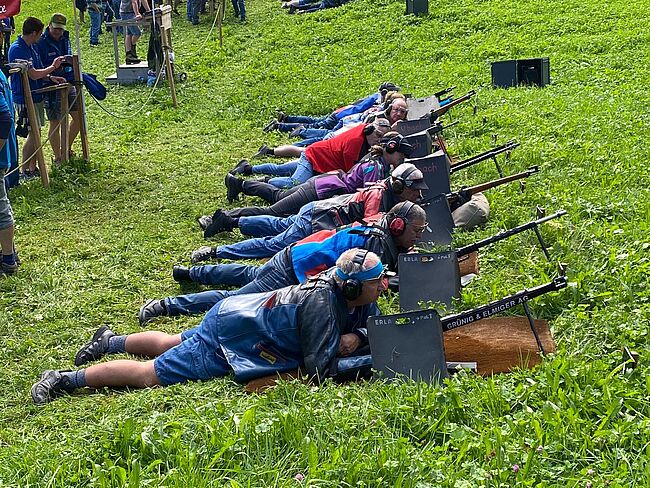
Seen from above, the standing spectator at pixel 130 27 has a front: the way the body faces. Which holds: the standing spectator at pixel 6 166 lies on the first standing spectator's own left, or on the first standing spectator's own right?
on the first standing spectator's own right

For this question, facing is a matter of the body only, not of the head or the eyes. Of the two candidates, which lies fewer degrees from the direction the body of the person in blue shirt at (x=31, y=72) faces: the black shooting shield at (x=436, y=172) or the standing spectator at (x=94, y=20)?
the black shooting shield

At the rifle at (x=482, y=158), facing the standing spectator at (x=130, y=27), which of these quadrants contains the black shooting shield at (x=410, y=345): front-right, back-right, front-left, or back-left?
back-left

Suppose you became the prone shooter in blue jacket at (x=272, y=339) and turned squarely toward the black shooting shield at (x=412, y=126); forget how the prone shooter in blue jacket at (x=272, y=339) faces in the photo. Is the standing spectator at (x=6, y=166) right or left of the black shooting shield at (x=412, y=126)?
left

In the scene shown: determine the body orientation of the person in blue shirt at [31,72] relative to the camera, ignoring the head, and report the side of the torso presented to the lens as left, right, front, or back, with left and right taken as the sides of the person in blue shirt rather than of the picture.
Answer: right

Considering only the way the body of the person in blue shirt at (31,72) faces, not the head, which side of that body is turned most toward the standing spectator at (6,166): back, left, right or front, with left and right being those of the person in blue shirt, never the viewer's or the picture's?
right

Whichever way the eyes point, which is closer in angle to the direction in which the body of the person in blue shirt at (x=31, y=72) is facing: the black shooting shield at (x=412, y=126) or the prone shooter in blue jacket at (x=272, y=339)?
the black shooting shield
